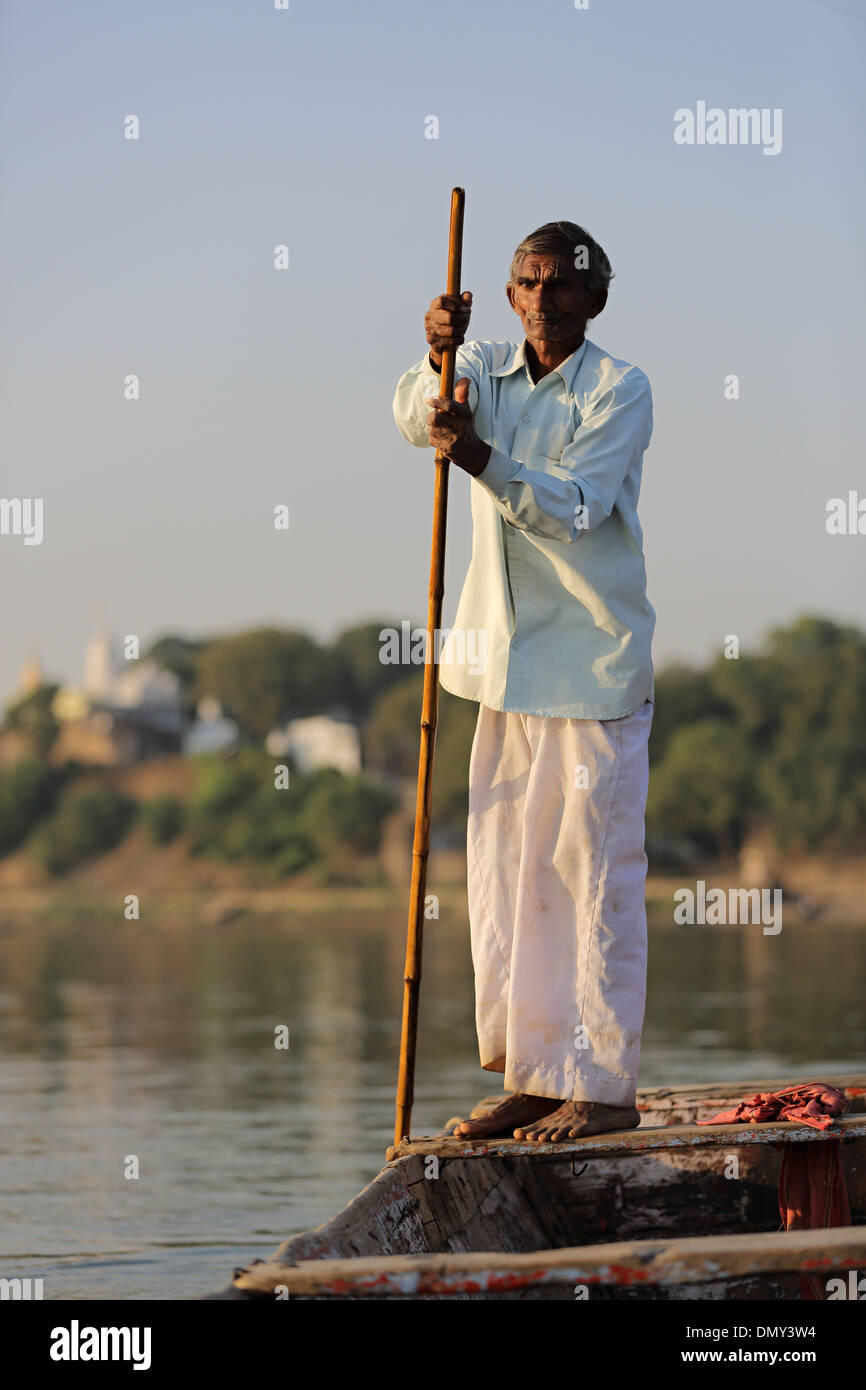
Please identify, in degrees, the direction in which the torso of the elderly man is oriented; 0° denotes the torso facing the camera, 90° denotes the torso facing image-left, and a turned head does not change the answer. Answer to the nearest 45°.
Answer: approximately 45°
